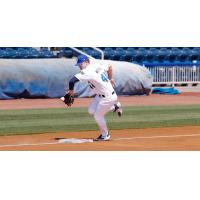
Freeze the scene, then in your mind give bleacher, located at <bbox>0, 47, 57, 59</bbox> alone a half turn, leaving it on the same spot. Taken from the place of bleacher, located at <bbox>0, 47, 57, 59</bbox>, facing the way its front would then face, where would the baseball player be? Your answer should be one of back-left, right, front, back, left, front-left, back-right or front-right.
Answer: back

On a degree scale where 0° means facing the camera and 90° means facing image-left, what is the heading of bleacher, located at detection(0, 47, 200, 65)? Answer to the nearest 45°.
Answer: approximately 0°

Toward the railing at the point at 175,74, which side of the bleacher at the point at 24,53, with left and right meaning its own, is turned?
left

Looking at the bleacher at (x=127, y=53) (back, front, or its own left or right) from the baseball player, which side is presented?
front

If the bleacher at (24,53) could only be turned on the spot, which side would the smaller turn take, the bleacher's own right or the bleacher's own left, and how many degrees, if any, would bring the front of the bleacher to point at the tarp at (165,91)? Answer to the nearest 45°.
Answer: approximately 45° to the bleacher's own left

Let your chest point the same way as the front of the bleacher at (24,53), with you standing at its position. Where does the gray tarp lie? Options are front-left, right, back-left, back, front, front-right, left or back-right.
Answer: front

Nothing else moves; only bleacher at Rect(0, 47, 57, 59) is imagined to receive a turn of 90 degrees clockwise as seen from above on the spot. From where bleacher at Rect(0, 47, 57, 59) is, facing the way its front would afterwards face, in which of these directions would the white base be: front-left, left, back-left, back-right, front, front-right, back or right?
left
